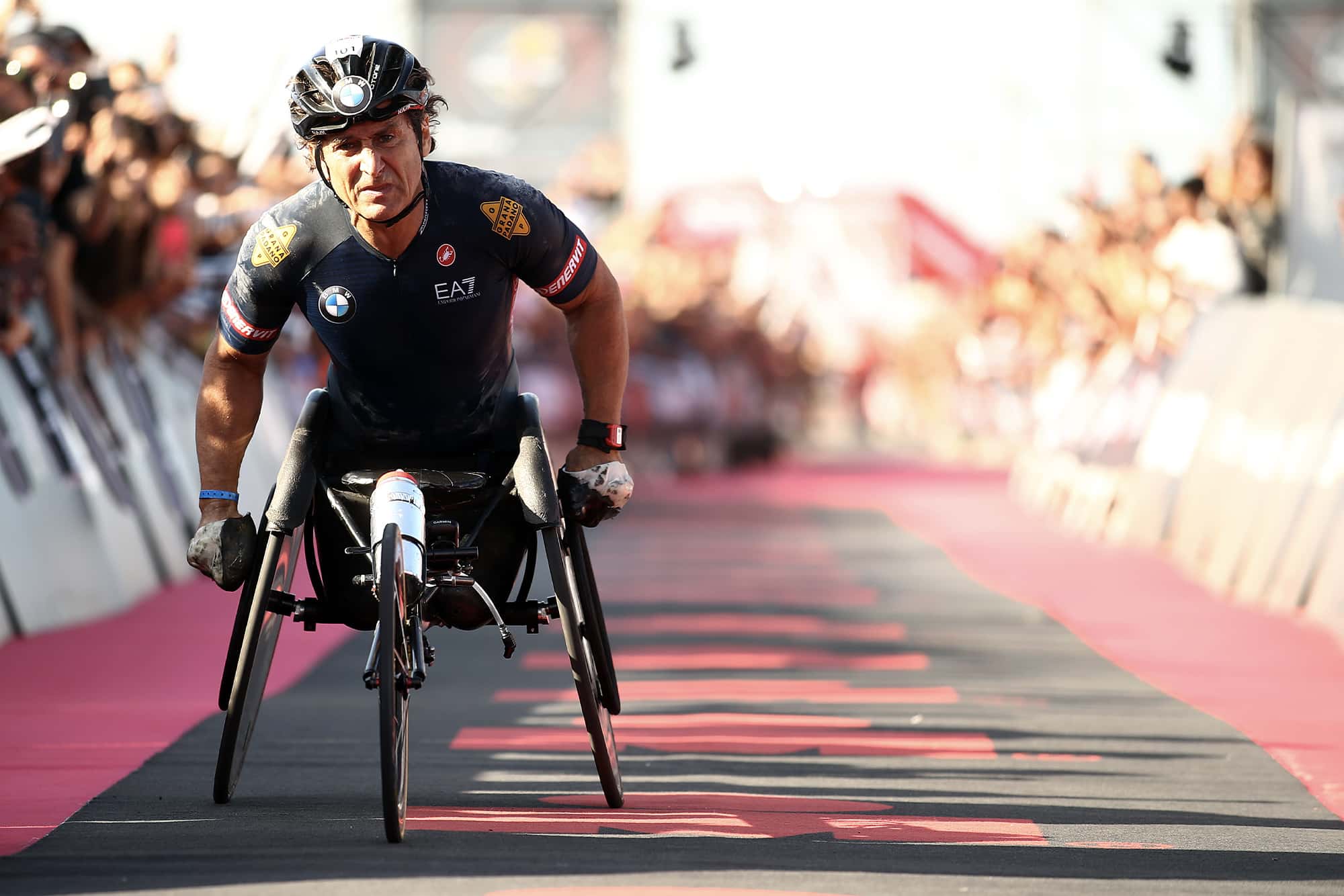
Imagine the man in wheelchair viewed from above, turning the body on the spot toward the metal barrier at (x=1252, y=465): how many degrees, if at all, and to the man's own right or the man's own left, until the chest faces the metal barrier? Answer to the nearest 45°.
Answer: approximately 135° to the man's own left
